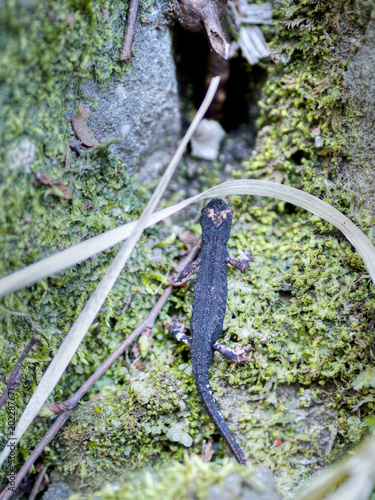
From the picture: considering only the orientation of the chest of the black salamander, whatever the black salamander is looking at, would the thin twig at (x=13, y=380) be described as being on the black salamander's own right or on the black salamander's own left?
on the black salamander's own left

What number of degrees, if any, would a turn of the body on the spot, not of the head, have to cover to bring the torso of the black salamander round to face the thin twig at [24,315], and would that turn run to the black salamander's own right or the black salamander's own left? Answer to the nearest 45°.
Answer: approximately 135° to the black salamander's own left

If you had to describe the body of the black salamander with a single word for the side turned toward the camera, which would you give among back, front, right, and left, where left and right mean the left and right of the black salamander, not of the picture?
back

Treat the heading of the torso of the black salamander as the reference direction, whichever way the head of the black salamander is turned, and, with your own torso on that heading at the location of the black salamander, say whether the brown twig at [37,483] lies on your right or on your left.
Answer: on your left
